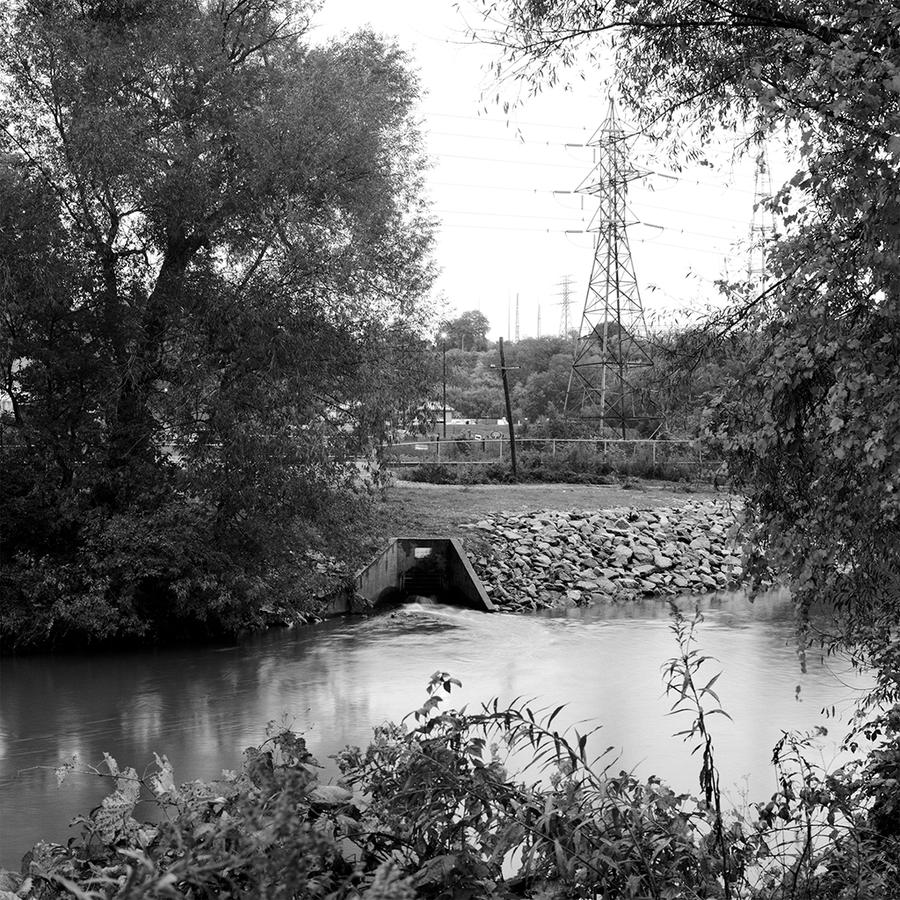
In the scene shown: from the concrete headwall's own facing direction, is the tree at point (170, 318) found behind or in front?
in front

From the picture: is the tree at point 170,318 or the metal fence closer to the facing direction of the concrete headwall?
the tree

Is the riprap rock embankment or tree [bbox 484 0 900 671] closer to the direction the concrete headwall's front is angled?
the tree

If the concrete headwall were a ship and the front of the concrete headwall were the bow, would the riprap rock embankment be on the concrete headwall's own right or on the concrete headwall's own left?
on the concrete headwall's own left

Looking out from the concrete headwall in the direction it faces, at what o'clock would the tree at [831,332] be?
The tree is roughly at 12 o'clock from the concrete headwall.

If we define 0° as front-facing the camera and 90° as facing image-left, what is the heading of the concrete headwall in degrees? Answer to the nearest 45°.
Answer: approximately 0°
